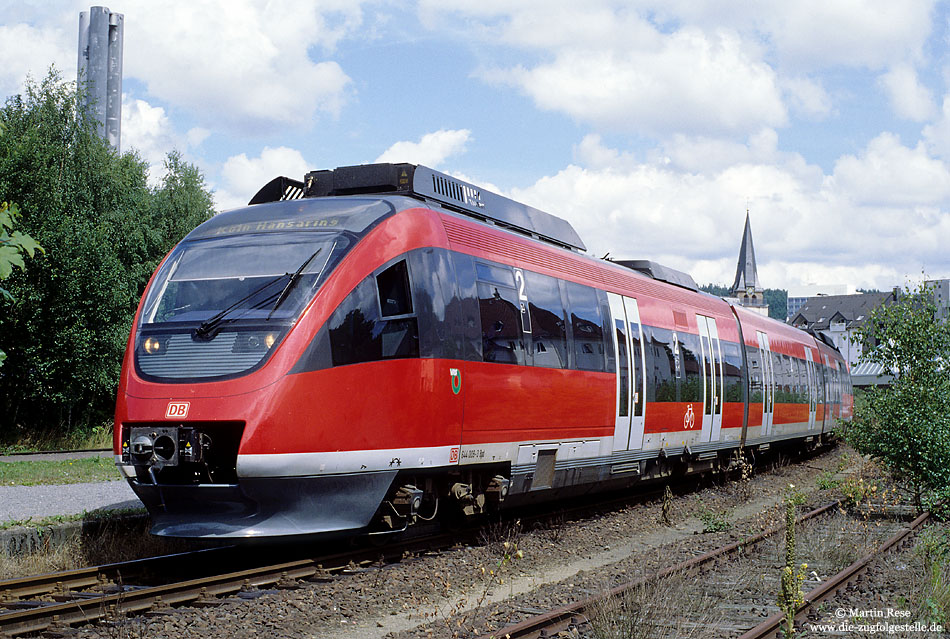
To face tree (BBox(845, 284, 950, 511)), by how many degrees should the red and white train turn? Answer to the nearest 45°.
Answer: approximately 180°

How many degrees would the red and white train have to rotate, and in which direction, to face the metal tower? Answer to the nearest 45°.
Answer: approximately 90° to its right

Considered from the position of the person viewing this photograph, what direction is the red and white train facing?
facing the viewer and to the left of the viewer

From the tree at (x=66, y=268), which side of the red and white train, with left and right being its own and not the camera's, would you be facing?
right

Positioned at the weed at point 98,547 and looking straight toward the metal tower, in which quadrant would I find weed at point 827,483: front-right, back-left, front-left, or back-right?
front-right

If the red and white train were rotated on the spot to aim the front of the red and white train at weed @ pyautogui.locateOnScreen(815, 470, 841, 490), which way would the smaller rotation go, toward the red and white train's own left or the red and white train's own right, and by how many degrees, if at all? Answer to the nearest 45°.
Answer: approximately 180°

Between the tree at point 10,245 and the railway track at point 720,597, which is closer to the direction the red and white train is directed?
the tree
